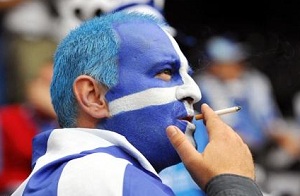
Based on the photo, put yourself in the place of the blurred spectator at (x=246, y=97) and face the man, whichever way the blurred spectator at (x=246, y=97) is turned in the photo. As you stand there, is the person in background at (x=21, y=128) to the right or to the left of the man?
right

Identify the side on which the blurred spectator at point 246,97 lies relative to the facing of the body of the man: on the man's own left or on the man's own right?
on the man's own left

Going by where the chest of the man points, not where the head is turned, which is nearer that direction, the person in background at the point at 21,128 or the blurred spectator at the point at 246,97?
the blurred spectator

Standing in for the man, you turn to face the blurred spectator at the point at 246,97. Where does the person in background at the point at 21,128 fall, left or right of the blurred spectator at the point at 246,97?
left

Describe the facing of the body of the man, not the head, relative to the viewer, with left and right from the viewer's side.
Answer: facing to the right of the viewer

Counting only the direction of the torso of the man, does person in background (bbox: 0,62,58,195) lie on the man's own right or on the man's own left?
on the man's own left

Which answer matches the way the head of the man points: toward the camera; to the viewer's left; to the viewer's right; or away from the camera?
to the viewer's right
